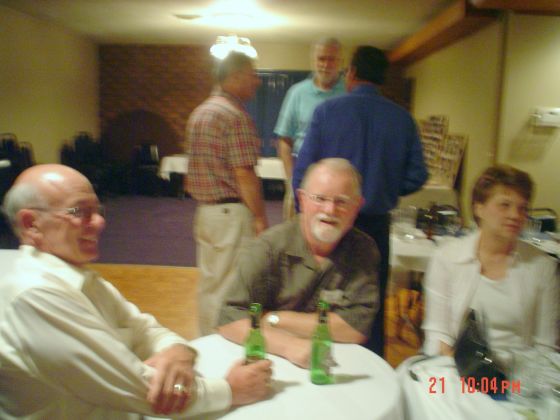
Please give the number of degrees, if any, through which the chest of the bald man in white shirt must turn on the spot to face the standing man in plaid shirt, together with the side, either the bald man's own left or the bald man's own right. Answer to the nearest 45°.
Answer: approximately 90° to the bald man's own left

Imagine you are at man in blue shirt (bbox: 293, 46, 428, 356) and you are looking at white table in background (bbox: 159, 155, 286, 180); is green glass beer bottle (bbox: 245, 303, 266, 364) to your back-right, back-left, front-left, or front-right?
back-left

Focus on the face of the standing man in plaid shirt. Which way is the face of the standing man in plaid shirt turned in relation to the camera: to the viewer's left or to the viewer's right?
to the viewer's right

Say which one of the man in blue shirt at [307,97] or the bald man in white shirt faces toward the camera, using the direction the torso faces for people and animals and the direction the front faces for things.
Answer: the man in blue shirt

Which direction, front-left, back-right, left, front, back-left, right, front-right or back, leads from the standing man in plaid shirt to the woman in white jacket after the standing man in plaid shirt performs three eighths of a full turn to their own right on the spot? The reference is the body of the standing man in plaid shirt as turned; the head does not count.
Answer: front-left

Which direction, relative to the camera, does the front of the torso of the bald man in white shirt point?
to the viewer's right

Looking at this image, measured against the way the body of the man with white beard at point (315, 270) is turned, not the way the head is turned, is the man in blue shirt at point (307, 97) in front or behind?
behind

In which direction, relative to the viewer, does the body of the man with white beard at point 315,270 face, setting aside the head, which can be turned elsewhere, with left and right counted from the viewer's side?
facing the viewer

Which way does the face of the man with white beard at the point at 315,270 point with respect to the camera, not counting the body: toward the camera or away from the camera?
toward the camera

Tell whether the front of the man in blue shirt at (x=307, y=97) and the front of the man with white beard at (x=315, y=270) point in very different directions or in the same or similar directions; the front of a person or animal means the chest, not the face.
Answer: same or similar directions

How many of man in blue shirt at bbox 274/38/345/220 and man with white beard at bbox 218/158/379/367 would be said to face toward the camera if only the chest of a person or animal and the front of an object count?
2

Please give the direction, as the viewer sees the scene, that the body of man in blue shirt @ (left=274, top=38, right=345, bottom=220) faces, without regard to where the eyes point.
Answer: toward the camera

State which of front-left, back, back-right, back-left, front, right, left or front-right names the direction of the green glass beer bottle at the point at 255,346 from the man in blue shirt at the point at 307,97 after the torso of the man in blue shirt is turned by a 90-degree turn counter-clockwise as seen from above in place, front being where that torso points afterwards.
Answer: right

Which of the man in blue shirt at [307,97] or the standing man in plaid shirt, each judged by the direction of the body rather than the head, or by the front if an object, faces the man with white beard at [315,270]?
the man in blue shirt

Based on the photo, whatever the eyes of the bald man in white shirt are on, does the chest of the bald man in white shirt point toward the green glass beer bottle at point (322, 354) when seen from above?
yes

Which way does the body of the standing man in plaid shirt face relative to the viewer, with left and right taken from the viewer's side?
facing away from the viewer and to the right of the viewer

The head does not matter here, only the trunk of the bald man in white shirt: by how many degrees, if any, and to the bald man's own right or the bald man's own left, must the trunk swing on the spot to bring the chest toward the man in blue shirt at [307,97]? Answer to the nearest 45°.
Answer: approximately 45° to the bald man's own left

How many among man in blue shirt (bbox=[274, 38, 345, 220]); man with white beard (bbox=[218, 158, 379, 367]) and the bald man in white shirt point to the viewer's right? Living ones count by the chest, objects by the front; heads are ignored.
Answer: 1

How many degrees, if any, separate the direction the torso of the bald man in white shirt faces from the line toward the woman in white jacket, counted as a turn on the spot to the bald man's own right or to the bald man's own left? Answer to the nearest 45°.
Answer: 0° — they already face them
